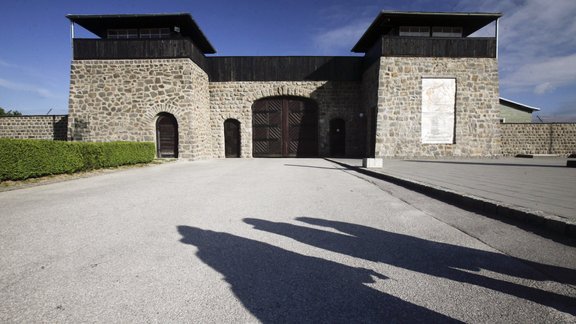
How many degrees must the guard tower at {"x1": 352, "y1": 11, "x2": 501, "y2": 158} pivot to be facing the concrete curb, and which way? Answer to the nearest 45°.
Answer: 0° — it already faces it

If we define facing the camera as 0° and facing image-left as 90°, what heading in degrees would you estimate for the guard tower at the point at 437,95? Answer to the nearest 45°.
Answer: approximately 0°

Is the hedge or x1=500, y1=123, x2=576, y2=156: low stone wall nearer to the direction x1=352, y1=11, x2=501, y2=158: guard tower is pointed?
the hedge

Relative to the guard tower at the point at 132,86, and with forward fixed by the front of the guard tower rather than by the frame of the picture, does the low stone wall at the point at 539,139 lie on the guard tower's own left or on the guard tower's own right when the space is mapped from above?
on the guard tower's own left

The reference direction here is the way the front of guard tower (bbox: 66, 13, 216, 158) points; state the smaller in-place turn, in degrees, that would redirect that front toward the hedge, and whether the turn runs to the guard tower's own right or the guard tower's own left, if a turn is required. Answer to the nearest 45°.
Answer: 0° — it already faces it

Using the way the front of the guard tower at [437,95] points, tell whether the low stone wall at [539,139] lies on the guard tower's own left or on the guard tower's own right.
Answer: on the guard tower's own left

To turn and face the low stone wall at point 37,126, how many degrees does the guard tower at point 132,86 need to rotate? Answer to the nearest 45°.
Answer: approximately 135° to its right

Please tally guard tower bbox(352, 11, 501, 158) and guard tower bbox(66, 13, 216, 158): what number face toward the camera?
2

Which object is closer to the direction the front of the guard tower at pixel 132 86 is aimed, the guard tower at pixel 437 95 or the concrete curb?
the concrete curb
